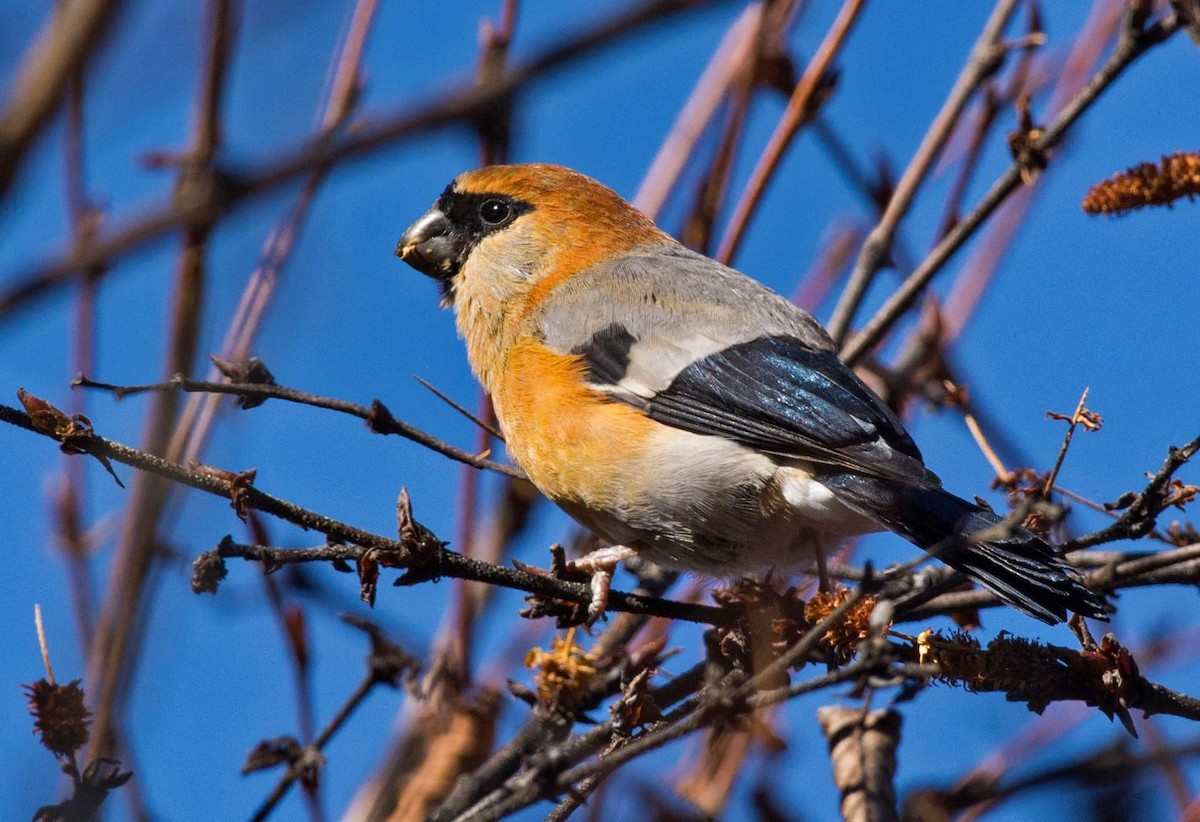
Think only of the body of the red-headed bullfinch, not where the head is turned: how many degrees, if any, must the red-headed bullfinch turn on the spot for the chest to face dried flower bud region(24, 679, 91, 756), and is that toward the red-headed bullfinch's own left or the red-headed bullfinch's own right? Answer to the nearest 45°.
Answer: approximately 45° to the red-headed bullfinch's own left

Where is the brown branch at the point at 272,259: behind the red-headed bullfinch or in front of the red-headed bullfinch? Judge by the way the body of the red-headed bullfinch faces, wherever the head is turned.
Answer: in front

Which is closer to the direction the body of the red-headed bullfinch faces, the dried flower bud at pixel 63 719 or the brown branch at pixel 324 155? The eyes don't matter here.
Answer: the dried flower bud

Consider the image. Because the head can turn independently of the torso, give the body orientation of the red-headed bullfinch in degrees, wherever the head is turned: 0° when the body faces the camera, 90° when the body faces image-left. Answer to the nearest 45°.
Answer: approximately 90°

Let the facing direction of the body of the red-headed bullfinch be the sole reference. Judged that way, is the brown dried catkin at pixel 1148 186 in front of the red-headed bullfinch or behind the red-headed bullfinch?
behind
